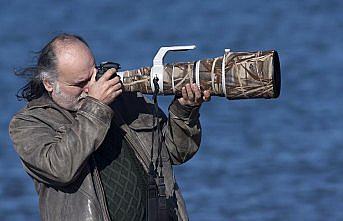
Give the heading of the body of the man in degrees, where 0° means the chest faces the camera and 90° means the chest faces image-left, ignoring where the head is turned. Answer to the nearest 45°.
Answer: approximately 315°
